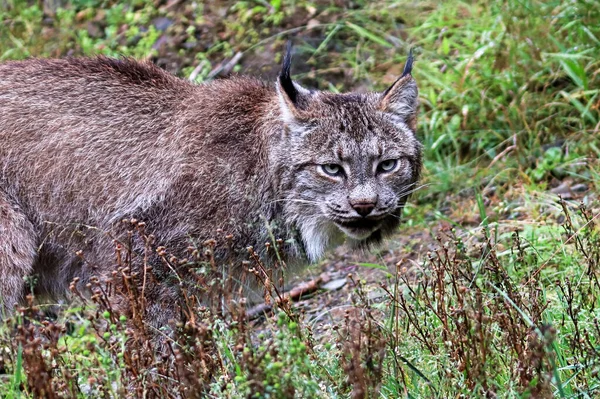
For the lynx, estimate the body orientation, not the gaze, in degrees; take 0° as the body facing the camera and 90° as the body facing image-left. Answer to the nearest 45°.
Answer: approximately 270°
